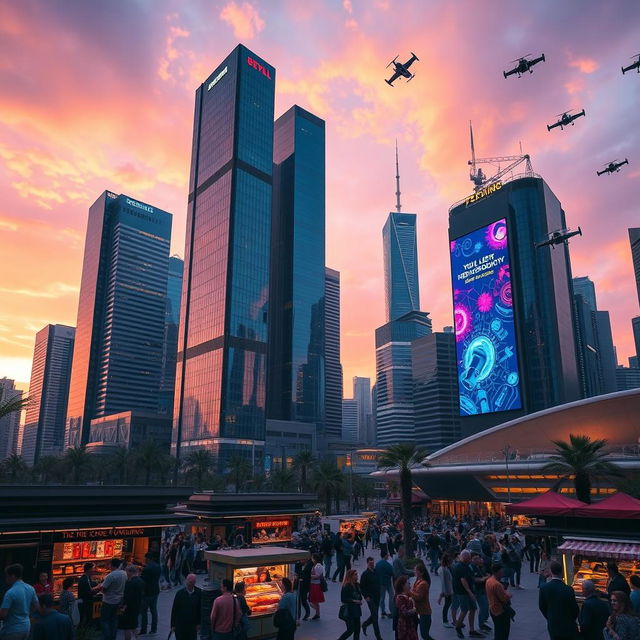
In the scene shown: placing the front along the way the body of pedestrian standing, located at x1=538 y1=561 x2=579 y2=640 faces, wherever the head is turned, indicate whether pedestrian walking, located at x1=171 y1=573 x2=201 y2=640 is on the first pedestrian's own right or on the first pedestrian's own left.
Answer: on the first pedestrian's own left

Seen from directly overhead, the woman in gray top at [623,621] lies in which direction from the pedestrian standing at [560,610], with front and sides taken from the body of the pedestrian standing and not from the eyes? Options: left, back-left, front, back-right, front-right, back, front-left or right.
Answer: back-right

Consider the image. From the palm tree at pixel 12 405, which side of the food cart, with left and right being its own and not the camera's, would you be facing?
back

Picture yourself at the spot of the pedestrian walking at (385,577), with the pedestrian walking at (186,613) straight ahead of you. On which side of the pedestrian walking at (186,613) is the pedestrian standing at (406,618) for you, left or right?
left

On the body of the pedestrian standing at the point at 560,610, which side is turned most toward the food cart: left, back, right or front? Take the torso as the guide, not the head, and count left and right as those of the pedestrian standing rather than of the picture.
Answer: left

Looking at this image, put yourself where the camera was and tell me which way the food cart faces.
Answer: facing the viewer and to the right of the viewer

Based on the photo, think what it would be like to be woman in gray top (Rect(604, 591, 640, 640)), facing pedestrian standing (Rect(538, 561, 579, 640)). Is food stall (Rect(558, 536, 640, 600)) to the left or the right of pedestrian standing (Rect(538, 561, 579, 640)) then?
right

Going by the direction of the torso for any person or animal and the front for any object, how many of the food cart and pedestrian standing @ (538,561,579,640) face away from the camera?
1

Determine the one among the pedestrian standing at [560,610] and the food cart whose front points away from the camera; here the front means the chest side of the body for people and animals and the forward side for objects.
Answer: the pedestrian standing

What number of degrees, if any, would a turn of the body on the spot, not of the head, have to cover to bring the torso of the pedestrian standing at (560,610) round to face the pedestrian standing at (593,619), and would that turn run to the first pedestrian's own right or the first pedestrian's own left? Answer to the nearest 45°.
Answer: approximately 135° to the first pedestrian's own right

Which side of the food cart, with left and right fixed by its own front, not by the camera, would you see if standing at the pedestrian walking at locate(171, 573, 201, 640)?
right

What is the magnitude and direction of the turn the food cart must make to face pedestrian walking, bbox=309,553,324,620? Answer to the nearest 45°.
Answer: approximately 90° to its left

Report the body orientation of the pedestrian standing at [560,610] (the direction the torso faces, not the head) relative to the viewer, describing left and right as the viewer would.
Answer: facing away from the viewer
